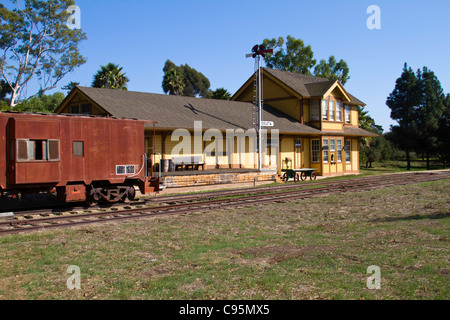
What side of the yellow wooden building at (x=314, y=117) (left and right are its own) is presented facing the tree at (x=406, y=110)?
left

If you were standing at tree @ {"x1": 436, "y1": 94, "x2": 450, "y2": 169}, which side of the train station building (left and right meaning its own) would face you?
left

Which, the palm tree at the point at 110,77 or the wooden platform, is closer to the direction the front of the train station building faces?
the wooden platform

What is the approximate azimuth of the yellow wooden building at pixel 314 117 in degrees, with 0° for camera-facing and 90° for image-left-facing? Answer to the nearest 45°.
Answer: approximately 315°

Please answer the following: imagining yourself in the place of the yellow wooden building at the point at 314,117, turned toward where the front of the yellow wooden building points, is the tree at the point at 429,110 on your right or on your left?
on your left

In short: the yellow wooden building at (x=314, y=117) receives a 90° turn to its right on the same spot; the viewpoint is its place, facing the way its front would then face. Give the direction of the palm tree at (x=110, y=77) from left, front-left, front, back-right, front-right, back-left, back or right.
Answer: front-right

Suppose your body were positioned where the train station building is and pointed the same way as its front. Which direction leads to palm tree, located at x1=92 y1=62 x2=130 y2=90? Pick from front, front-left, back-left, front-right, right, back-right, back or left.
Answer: back
